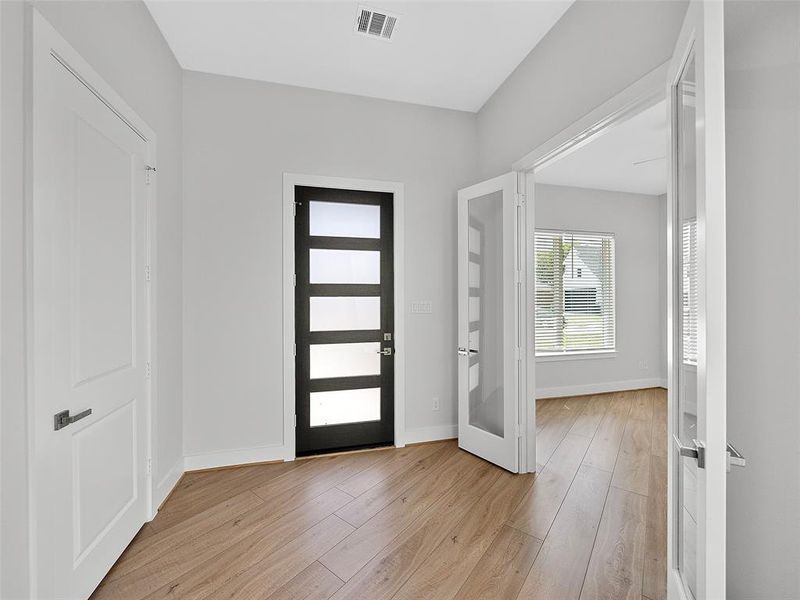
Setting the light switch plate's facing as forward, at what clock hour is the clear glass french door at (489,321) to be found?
The clear glass french door is roughly at 10 o'clock from the light switch plate.

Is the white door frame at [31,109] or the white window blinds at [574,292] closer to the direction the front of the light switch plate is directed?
the white door frame

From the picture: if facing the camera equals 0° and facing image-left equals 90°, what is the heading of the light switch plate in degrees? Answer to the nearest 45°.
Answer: approximately 0°

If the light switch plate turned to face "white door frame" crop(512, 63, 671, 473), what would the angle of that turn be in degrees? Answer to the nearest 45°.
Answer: approximately 45° to its left

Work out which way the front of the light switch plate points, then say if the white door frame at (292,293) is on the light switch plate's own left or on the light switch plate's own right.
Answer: on the light switch plate's own right

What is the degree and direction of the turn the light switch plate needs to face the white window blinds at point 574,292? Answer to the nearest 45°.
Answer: approximately 135° to its left
